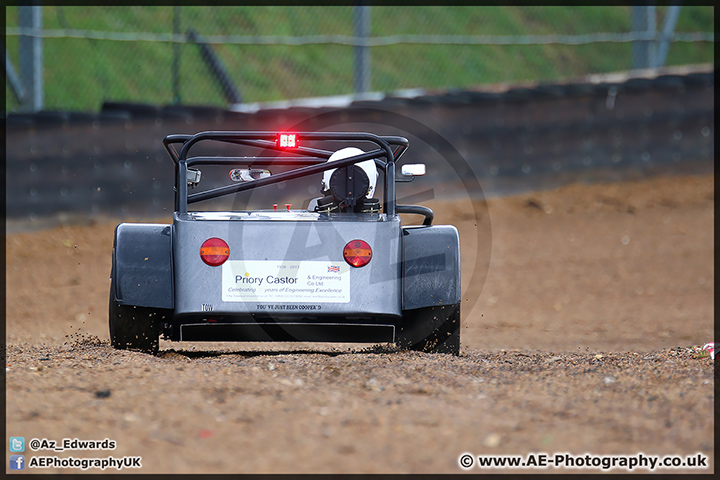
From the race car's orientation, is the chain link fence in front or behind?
in front

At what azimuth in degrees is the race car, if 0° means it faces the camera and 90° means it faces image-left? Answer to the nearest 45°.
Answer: approximately 180°
